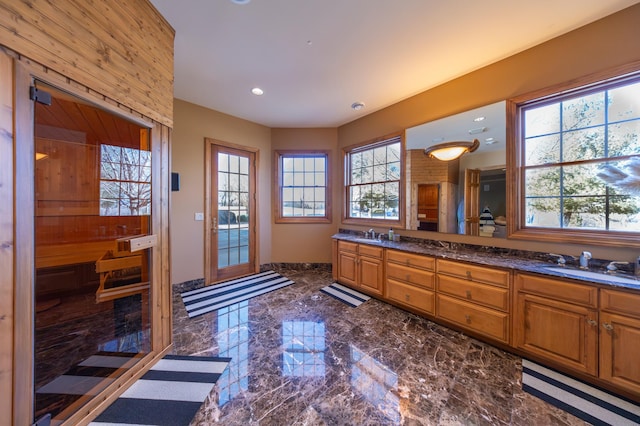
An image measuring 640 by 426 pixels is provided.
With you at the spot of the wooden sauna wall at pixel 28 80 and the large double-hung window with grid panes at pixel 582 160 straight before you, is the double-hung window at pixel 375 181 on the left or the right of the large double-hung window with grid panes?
left

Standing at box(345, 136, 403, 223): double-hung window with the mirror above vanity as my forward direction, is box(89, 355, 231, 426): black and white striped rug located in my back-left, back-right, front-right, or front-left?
front-right

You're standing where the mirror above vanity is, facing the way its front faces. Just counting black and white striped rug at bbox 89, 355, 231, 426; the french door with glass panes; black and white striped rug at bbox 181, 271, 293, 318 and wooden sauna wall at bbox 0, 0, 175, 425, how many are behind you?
0

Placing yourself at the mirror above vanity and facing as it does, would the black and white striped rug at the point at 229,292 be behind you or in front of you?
in front

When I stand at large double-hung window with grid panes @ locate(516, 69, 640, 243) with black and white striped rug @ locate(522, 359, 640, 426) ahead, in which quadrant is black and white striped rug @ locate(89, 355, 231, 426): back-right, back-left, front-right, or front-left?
front-right

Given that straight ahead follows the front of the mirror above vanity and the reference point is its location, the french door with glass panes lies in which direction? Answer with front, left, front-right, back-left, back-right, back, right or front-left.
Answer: front-right

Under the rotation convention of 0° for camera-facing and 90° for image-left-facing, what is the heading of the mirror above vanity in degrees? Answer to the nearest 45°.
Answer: approximately 45°

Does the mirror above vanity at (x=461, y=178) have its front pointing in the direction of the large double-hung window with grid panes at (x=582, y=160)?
no

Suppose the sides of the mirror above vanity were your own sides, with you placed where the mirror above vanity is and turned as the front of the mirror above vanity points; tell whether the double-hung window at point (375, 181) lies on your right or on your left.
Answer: on your right

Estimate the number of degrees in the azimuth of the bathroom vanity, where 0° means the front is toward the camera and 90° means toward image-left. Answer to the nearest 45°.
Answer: approximately 45°

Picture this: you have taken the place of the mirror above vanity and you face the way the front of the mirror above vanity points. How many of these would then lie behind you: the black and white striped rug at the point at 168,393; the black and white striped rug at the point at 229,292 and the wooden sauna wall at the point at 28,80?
0

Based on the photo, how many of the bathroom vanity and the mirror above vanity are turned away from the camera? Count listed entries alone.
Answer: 0

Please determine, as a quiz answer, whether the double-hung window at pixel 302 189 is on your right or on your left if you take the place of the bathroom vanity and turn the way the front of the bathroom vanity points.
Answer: on your right

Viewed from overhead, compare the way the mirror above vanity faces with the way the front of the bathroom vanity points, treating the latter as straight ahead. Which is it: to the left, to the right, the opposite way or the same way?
the same way

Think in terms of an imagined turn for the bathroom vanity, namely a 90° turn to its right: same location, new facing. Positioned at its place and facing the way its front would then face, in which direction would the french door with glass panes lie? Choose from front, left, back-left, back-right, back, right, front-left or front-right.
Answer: front-left

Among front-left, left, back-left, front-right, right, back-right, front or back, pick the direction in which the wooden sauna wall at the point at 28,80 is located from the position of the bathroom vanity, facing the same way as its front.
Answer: front

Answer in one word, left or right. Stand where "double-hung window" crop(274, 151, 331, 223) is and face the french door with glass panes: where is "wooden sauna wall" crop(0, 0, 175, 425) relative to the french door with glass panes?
left
